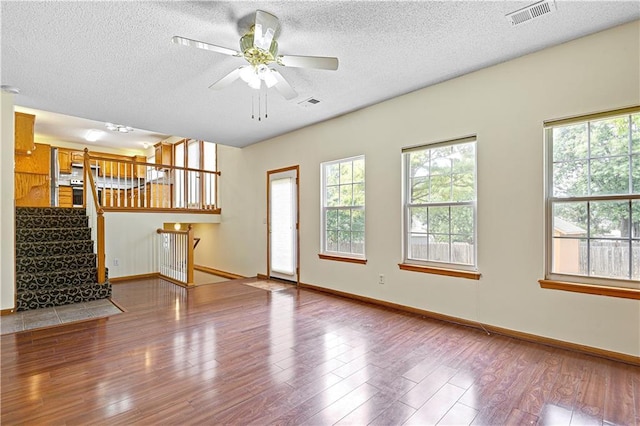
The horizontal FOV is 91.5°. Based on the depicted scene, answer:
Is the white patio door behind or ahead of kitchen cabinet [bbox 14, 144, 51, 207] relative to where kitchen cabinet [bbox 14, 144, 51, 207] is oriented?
ahead

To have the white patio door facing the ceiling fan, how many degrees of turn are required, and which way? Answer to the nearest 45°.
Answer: approximately 45° to its left

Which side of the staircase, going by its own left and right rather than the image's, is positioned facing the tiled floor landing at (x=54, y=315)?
front

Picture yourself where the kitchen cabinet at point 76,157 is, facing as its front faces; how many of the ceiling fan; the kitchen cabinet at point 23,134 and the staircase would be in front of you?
3

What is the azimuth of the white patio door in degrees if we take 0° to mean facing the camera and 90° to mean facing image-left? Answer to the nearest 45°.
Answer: approximately 45°

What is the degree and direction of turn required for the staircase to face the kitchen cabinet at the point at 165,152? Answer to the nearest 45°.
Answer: approximately 135° to its left

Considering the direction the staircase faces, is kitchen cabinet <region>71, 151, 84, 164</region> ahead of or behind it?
behind

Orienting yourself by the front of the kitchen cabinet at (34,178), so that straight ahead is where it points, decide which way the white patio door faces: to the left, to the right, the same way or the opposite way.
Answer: to the right

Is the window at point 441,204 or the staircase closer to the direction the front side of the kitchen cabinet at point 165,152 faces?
the staircase

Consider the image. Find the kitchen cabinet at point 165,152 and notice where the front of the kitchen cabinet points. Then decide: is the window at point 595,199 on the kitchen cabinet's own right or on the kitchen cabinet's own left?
on the kitchen cabinet's own left

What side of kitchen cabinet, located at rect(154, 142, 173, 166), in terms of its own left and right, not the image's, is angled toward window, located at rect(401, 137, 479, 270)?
left

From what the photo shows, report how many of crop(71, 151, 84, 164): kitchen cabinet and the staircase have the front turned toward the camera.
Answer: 2

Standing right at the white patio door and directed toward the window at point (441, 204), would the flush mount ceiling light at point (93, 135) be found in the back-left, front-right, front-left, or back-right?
back-right
